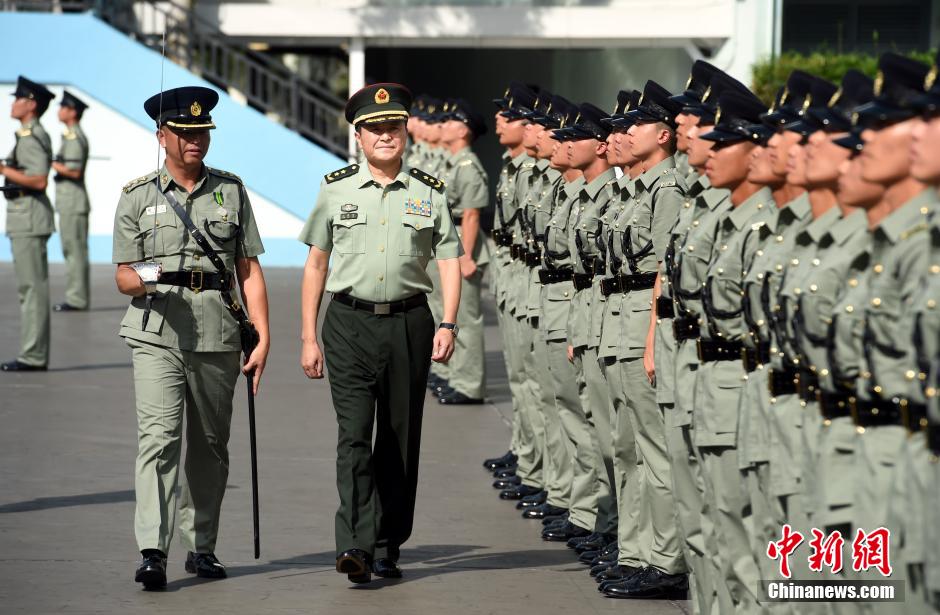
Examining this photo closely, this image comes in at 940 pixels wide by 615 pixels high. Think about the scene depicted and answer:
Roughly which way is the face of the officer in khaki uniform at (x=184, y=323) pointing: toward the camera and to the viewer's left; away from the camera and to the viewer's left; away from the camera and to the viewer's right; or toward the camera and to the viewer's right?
toward the camera and to the viewer's right

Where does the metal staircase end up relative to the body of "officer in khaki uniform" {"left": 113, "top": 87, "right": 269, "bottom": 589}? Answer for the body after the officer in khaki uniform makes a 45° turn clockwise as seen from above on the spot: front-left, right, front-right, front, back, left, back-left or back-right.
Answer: back-right

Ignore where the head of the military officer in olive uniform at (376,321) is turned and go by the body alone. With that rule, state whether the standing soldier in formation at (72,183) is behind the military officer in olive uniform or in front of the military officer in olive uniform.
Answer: behind

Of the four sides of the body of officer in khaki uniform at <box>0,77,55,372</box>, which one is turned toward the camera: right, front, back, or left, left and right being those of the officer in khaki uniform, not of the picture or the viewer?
left

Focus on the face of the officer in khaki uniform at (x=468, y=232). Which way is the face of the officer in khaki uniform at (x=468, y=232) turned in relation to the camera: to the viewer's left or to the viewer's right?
to the viewer's left

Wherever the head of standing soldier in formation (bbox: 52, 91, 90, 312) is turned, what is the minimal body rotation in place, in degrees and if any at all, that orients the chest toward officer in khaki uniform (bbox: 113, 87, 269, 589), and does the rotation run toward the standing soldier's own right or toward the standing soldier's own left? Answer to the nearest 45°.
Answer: approximately 90° to the standing soldier's own left

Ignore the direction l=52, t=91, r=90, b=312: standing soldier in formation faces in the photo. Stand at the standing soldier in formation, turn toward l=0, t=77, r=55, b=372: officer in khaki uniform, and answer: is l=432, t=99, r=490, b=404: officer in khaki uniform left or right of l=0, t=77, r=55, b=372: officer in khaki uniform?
left

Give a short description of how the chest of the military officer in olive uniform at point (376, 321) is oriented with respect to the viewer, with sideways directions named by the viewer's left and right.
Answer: facing the viewer

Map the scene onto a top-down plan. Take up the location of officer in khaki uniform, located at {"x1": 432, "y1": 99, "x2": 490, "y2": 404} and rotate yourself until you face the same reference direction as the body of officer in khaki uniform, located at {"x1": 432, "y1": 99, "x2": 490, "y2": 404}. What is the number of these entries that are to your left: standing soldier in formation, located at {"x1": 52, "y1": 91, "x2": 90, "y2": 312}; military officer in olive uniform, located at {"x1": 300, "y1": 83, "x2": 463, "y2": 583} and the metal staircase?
1

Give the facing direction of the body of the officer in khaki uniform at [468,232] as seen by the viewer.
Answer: to the viewer's left
